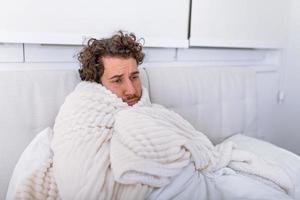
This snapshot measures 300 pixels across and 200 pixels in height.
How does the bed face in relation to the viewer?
toward the camera

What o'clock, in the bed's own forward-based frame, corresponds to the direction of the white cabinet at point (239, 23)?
The white cabinet is roughly at 7 o'clock from the bed.

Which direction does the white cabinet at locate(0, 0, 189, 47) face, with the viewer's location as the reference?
facing the viewer

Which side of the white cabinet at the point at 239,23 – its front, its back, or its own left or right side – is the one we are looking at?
front

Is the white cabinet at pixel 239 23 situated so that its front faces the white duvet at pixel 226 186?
yes

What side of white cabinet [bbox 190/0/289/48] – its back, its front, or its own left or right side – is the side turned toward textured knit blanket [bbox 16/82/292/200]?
front

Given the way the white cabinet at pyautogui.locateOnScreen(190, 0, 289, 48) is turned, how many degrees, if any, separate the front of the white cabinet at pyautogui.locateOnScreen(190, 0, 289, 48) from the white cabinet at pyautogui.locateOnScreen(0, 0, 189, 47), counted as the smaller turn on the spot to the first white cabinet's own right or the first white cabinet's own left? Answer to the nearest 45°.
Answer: approximately 45° to the first white cabinet's own right

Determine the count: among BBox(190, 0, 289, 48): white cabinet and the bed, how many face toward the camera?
2

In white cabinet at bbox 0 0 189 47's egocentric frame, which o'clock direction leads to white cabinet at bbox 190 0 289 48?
white cabinet at bbox 190 0 289 48 is roughly at 8 o'clock from white cabinet at bbox 0 0 189 47.
